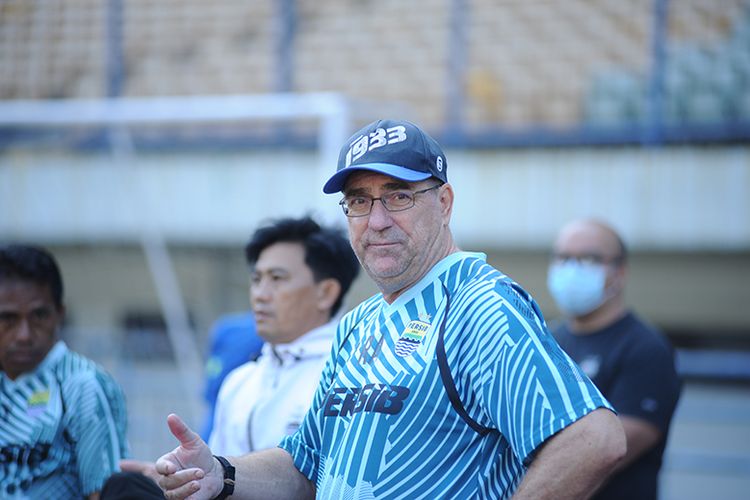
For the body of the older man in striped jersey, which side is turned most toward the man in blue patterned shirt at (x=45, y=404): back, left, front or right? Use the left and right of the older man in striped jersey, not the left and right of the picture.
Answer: right

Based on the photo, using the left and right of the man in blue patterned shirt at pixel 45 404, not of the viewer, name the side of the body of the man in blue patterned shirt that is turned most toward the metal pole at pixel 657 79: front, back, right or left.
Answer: back

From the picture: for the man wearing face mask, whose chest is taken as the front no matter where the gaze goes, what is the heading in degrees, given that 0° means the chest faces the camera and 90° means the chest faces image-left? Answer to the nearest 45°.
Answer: approximately 45°

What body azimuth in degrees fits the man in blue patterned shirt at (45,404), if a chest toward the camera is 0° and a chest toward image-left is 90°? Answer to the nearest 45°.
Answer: approximately 45°

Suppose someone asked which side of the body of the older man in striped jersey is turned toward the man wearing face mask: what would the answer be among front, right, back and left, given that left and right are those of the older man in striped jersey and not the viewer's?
back

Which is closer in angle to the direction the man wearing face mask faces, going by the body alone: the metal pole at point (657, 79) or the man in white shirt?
the man in white shirt

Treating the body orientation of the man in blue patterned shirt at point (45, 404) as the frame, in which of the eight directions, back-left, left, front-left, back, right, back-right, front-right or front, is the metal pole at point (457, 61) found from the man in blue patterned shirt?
back

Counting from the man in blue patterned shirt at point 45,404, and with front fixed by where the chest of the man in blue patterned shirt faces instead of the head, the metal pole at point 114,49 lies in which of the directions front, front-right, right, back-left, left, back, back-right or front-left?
back-right

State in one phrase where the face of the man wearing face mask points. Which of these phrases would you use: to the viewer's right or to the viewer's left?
to the viewer's left

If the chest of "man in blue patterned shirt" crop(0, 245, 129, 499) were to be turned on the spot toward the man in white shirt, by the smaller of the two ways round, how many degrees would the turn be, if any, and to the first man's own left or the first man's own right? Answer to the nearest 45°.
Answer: approximately 135° to the first man's own left

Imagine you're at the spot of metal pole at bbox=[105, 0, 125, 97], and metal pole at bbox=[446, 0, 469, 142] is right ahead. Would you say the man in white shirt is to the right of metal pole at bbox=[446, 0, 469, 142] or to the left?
right
